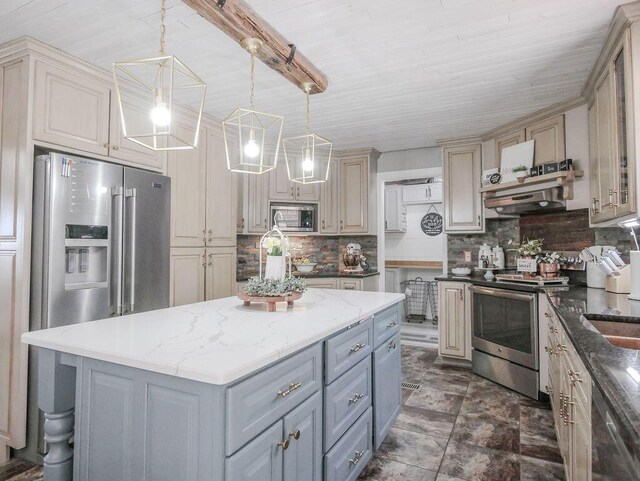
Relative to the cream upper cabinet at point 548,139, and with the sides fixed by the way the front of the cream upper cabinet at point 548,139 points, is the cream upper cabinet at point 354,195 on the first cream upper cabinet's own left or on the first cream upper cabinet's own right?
on the first cream upper cabinet's own right

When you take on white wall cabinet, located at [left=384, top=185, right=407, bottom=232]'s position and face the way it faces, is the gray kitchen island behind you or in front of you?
in front

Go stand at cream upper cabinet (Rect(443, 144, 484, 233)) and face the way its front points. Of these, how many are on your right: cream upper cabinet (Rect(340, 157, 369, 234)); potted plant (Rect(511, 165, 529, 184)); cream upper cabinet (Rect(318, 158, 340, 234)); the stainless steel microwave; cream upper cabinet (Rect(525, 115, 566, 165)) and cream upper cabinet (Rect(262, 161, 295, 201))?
4

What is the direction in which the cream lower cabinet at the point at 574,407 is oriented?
to the viewer's left

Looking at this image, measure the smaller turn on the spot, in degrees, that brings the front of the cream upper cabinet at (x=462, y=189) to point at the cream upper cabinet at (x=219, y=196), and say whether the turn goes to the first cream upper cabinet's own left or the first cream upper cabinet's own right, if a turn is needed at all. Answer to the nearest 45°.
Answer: approximately 45° to the first cream upper cabinet's own right

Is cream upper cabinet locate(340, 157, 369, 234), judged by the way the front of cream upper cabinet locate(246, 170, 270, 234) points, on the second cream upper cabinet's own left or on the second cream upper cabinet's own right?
on the second cream upper cabinet's own left

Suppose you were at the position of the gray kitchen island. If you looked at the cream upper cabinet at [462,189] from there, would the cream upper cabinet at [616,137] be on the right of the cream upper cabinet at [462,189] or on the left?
right
